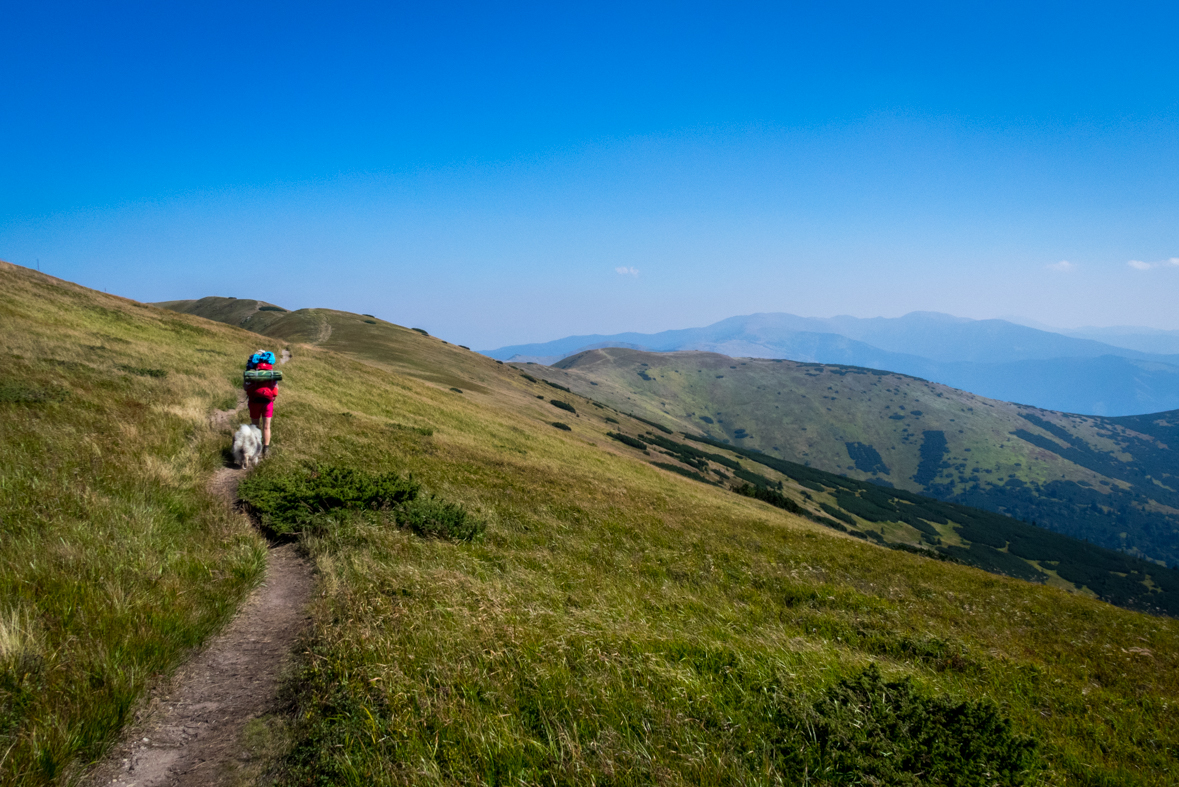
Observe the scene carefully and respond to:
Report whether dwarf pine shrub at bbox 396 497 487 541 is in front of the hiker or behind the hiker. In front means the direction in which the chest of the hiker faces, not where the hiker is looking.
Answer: behind

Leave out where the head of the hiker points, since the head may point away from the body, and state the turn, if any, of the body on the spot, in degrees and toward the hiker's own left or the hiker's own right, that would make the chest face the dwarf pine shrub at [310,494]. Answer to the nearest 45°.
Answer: approximately 180°

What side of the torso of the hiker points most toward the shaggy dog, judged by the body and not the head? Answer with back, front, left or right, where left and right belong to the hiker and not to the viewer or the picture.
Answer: back

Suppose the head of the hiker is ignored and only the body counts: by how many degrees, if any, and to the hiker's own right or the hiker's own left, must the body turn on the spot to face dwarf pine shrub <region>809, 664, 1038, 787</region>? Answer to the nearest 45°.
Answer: approximately 180°

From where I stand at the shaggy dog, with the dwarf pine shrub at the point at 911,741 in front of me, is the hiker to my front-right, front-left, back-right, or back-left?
back-left

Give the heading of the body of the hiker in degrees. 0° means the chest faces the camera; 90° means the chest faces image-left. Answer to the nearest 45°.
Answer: approximately 180°

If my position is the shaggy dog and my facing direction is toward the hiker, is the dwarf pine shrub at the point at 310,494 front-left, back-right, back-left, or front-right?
back-right
